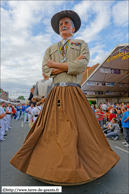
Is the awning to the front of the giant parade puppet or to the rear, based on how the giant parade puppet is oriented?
to the rear

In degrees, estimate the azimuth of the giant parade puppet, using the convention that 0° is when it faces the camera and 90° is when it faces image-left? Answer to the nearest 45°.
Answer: approximately 0°

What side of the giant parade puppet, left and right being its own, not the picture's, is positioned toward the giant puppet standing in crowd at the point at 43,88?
back

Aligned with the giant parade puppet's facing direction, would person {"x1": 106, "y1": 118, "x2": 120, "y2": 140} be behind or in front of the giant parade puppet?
behind

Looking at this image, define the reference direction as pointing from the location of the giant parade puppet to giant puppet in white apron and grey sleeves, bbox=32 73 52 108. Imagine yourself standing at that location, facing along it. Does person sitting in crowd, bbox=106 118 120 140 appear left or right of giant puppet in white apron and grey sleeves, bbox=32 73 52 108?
right
